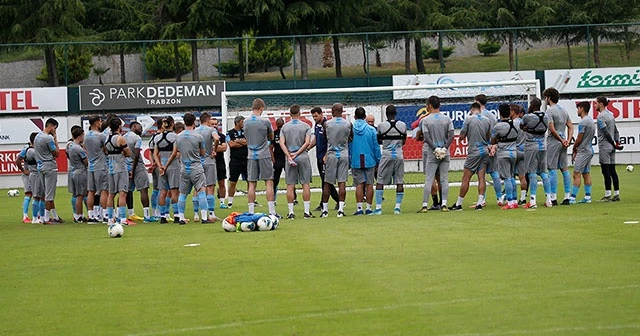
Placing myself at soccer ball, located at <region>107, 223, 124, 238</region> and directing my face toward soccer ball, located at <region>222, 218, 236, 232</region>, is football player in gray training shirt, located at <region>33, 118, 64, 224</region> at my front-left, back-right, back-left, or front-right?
back-left

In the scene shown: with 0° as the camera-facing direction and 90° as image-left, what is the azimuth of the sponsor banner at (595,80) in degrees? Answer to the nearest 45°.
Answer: approximately 0°

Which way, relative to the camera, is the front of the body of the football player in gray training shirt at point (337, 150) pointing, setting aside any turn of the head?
away from the camera

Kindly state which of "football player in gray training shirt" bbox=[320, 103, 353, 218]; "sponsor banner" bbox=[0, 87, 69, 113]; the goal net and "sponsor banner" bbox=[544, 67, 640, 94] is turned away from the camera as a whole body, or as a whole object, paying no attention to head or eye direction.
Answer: the football player in gray training shirt

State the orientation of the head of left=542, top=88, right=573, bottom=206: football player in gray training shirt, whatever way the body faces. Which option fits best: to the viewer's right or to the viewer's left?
to the viewer's left

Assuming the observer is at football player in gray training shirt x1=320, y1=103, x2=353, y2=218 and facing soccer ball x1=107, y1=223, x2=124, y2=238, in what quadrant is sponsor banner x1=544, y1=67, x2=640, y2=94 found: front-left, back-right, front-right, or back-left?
back-right

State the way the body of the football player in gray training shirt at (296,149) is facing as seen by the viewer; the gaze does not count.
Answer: away from the camera
